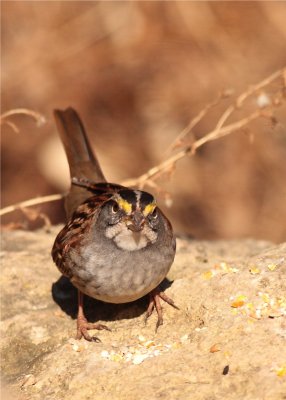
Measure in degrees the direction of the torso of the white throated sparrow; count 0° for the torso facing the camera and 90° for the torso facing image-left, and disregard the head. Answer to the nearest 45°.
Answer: approximately 315°

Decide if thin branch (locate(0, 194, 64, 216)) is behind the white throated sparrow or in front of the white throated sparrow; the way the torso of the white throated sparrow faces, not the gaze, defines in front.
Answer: behind
